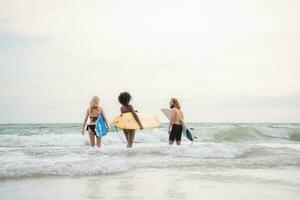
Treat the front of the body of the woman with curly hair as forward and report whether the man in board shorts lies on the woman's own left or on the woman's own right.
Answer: on the woman's own right

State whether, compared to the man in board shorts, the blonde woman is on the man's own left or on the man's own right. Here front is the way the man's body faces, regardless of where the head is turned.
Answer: on the man's own left

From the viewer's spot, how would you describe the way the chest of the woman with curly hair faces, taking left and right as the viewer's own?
facing away from the viewer and to the left of the viewer

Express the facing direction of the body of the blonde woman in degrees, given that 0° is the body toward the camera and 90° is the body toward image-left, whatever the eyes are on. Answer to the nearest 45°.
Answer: approximately 180°

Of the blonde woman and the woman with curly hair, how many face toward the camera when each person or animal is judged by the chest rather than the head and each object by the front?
0

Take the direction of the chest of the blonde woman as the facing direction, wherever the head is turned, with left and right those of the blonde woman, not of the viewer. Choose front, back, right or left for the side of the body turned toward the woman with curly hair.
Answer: right

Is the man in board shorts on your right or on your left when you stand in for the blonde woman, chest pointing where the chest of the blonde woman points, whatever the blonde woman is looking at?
on your right

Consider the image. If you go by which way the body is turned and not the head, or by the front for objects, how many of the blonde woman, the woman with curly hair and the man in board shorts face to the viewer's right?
0
